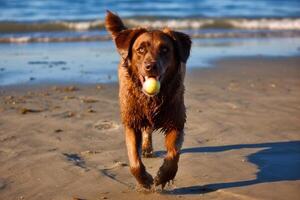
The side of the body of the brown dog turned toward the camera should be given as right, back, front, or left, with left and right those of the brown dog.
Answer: front
